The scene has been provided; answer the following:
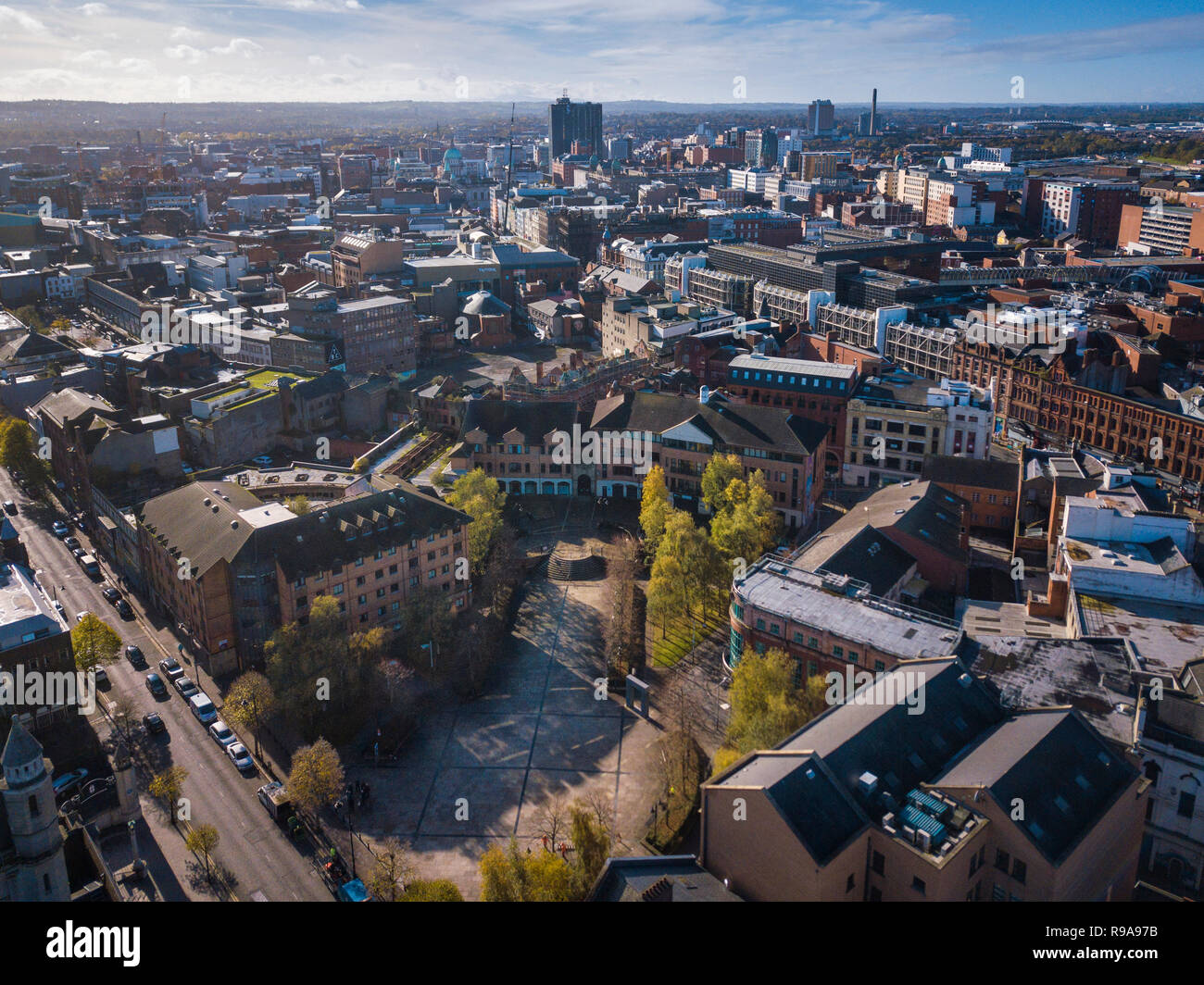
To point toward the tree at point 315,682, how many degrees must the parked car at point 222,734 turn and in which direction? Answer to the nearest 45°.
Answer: approximately 45° to its left

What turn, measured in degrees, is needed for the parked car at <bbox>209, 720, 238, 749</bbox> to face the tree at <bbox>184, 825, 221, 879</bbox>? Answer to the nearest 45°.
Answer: approximately 45° to its right

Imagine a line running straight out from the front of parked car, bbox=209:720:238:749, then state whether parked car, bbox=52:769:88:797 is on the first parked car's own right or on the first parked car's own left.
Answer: on the first parked car's own right

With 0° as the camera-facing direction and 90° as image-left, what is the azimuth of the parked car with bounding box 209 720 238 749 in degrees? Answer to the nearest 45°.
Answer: approximately 315°

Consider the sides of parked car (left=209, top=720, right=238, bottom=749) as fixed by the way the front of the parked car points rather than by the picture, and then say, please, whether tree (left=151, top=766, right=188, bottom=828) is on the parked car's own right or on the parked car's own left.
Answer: on the parked car's own right

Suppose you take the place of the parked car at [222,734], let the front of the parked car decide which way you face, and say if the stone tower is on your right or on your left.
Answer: on your right

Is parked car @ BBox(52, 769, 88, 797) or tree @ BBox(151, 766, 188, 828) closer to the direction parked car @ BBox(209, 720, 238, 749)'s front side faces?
the tree
